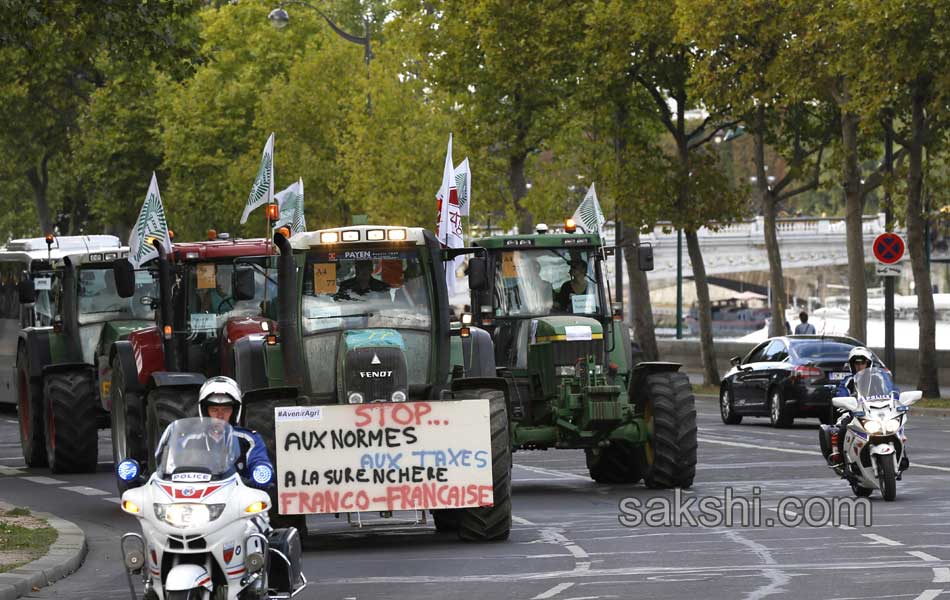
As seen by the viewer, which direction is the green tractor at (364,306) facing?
toward the camera

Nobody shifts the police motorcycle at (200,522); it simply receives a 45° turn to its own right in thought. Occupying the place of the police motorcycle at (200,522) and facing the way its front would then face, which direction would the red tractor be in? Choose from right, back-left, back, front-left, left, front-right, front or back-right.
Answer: back-right

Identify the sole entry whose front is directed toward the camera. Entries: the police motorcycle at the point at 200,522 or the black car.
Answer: the police motorcycle

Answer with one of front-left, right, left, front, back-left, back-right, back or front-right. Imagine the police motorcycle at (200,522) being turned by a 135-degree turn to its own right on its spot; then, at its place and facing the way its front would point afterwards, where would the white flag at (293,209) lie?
front-right

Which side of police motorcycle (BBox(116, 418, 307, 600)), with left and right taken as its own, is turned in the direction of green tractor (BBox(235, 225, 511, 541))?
back

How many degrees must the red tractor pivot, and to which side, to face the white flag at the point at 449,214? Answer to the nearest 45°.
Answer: approximately 90° to its left

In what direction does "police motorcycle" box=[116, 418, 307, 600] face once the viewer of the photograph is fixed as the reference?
facing the viewer

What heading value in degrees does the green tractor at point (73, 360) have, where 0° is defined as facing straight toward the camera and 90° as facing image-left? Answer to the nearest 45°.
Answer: approximately 315°

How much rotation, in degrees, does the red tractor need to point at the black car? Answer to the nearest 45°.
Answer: approximately 90° to its left

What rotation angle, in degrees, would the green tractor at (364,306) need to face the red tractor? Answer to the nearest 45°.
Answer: approximately 135° to its right

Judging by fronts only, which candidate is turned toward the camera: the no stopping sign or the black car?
the no stopping sign

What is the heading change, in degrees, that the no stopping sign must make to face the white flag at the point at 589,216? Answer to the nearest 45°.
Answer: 0° — it already faces it
